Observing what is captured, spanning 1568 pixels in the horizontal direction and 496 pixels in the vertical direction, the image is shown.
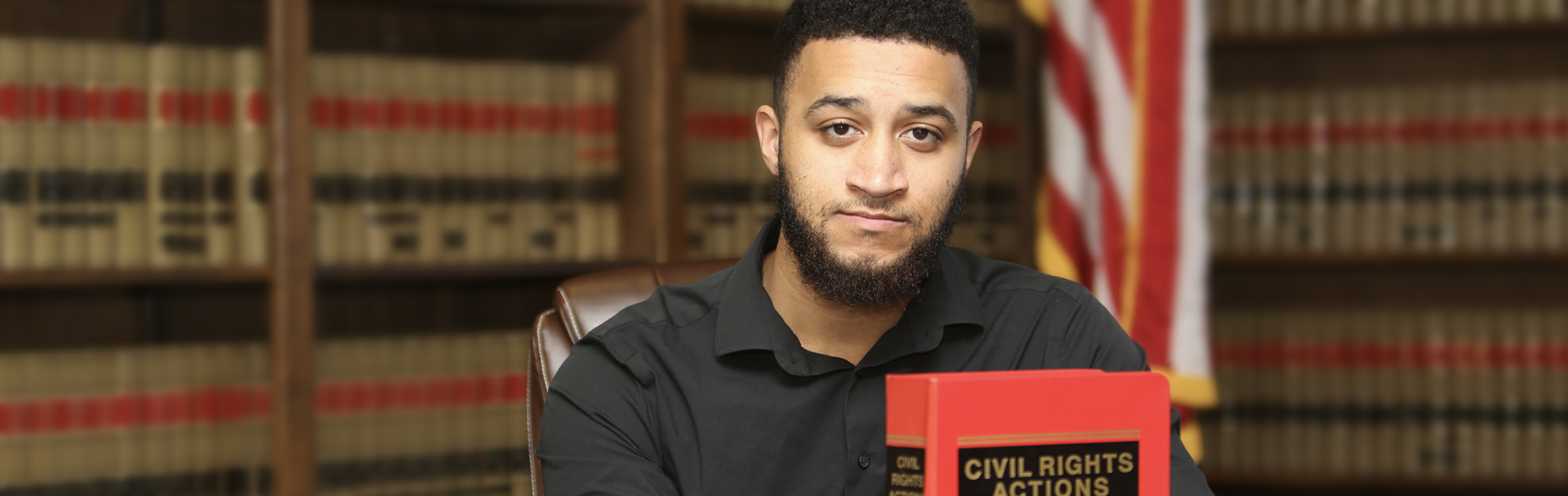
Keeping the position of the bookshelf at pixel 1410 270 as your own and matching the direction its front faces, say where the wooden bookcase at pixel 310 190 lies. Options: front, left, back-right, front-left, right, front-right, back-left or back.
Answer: front-right

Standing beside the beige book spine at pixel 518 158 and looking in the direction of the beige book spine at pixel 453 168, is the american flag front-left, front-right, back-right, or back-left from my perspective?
back-left

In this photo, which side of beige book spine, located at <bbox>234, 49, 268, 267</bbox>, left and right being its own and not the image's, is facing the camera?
front

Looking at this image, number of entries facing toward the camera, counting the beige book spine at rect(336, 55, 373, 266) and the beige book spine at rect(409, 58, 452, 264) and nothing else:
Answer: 2

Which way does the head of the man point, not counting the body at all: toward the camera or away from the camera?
toward the camera

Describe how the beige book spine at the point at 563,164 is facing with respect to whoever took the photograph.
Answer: facing the viewer

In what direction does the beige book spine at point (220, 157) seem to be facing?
toward the camera

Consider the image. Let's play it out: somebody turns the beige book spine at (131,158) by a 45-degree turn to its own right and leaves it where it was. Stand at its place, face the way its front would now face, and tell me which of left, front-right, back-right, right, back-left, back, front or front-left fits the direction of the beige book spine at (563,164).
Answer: back-left

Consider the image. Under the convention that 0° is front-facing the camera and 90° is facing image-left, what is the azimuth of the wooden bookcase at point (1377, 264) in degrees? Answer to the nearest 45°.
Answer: approximately 0°
